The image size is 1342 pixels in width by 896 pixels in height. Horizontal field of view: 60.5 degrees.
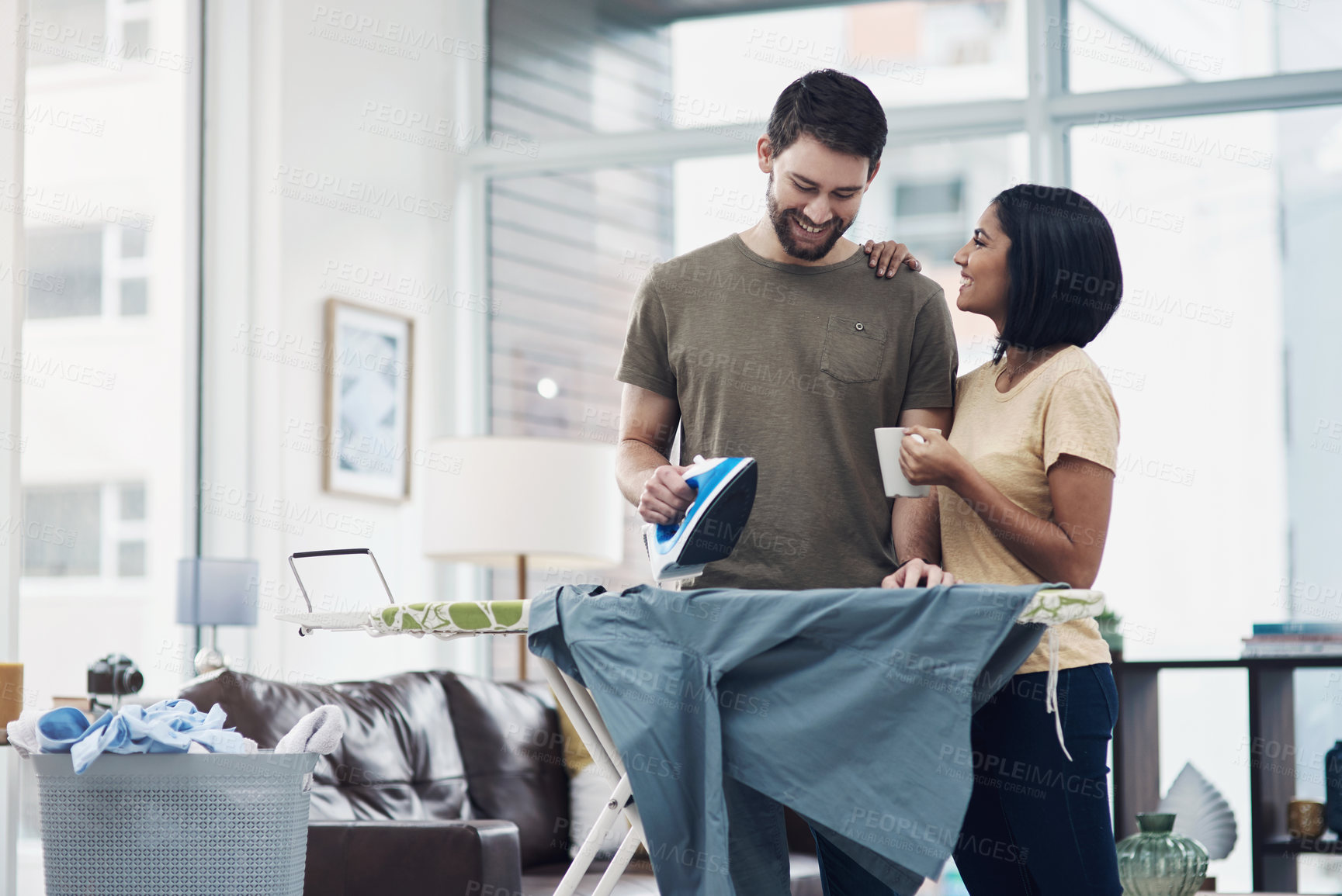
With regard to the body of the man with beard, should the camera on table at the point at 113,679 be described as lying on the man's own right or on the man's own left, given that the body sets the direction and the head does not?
on the man's own right

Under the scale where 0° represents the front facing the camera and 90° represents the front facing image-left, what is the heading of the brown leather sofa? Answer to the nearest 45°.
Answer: approximately 315°

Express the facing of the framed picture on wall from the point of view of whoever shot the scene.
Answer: facing the viewer and to the right of the viewer

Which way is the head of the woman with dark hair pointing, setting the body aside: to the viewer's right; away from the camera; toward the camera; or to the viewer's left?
to the viewer's left

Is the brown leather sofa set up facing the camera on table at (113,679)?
no

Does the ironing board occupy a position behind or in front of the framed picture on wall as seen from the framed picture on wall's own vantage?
in front

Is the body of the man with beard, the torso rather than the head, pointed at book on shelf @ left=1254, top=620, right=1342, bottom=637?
no

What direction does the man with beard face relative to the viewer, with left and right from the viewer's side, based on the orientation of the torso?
facing the viewer

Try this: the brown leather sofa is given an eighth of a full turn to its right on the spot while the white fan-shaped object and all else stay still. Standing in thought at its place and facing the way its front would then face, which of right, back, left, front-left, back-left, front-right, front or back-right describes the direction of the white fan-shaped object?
left

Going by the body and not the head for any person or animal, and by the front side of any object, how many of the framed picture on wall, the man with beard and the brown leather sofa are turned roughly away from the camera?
0

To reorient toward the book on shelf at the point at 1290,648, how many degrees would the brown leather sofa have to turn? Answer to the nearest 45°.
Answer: approximately 45° to its left

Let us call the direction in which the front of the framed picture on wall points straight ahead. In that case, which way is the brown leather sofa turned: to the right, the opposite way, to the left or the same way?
the same way

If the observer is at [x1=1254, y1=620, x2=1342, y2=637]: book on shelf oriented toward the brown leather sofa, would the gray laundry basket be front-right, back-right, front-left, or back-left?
front-left
